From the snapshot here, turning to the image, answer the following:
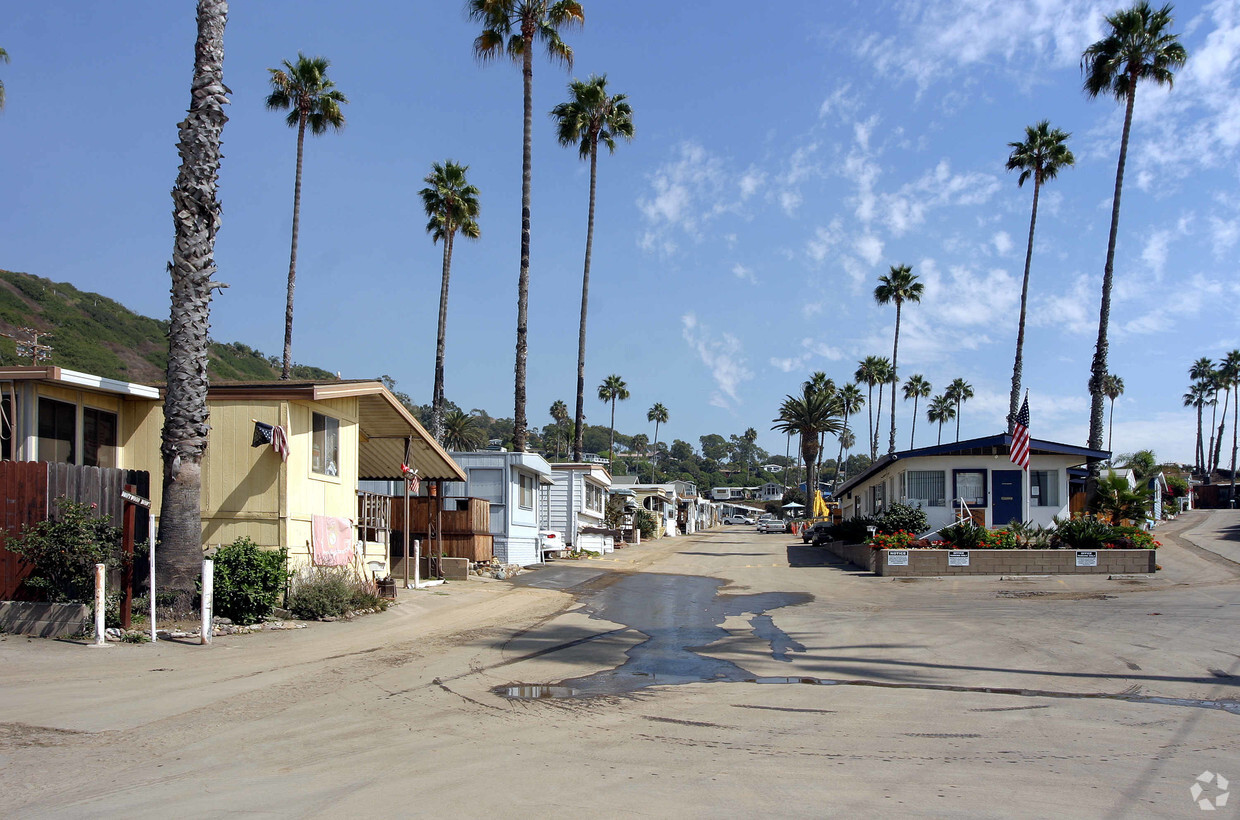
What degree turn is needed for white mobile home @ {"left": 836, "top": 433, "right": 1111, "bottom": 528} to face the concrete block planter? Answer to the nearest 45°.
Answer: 0° — it already faces it

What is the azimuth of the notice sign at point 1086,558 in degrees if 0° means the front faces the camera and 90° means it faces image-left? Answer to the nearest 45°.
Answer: approximately 0°

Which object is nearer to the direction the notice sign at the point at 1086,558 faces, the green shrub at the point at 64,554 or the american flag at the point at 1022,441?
the green shrub

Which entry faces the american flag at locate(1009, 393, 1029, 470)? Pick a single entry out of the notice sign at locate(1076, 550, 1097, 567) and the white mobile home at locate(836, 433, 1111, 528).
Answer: the white mobile home

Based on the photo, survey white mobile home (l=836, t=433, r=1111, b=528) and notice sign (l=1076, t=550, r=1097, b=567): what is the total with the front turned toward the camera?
2

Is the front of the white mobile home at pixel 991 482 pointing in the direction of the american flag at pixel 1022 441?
yes
